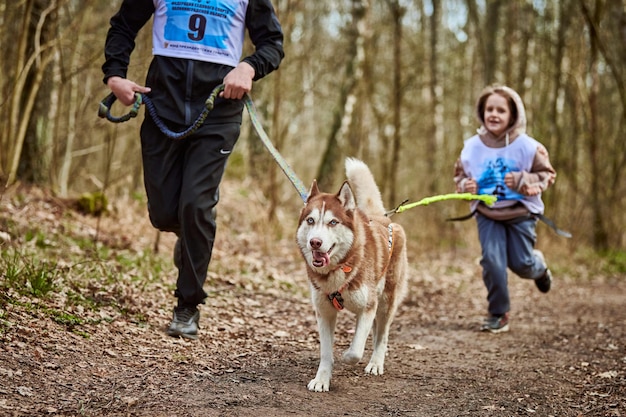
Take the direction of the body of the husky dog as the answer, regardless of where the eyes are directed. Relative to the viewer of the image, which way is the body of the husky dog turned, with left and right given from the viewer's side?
facing the viewer and to the left of the viewer
